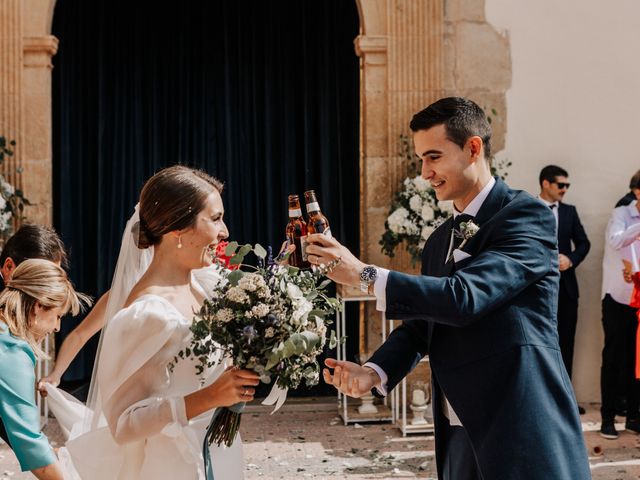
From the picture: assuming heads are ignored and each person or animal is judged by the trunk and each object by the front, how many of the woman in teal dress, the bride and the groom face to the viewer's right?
2

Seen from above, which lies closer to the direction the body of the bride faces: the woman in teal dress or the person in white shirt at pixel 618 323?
the person in white shirt

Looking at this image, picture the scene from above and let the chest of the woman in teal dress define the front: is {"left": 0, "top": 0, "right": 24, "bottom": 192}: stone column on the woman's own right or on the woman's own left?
on the woman's own left

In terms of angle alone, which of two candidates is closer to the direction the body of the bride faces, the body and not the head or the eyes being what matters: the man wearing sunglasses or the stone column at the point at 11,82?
the man wearing sunglasses

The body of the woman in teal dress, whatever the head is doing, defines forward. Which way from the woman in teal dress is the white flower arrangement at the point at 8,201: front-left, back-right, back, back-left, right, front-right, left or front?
left

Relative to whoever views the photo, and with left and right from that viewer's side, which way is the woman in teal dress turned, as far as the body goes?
facing to the right of the viewer

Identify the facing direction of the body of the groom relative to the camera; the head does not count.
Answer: to the viewer's left

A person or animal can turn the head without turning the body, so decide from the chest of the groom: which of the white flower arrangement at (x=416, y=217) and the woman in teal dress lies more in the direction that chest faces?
the woman in teal dress

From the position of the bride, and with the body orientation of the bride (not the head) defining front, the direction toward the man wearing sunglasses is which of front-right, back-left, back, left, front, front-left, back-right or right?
front-left

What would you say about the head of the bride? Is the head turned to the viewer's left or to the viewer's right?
to the viewer's right

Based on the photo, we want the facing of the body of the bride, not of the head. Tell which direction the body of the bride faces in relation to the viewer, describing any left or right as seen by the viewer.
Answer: facing to the right of the viewer

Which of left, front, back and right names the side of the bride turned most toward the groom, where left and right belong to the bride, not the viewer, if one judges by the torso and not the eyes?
front

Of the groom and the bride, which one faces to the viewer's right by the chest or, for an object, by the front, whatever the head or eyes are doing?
the bride

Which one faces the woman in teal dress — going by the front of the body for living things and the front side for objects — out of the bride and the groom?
the groom

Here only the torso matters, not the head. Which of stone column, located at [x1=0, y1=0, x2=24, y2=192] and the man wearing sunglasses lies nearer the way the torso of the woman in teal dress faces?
the man wearing sunglasses

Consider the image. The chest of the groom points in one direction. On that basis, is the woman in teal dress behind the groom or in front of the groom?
in front
